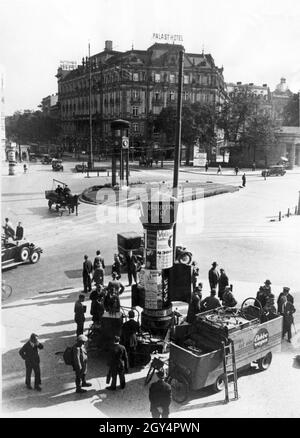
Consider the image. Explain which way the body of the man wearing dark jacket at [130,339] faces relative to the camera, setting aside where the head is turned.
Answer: away from the camera

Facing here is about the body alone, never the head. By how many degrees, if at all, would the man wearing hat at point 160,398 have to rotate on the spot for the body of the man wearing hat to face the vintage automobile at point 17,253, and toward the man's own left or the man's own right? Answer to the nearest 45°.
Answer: approximately 45° to the man's own left

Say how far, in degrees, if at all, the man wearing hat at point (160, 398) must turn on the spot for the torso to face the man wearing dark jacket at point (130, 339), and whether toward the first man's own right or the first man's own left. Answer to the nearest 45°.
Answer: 0° — they already face them

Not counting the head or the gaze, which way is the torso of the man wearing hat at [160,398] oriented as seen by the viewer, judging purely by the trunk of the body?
away from the camera

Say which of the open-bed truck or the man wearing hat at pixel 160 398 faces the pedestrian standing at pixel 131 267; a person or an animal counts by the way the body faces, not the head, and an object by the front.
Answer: the man wearing hat

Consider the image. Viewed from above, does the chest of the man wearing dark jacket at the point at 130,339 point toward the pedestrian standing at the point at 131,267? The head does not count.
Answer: yes

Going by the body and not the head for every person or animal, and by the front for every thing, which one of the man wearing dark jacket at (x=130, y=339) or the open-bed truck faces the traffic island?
the man wearing dark jacket
